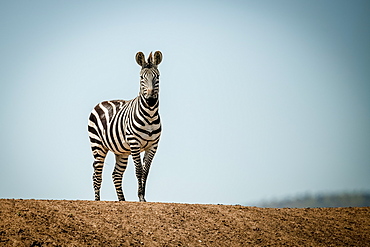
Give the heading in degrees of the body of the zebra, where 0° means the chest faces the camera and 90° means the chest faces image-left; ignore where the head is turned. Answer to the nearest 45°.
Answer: approximately 315°
